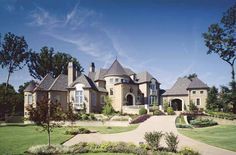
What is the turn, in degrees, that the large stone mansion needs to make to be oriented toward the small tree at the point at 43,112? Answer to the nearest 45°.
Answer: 0° — it already faces it

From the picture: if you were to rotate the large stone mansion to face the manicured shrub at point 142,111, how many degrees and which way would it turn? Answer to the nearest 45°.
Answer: approximately 45° to its left

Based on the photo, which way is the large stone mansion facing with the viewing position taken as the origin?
facing the viewer

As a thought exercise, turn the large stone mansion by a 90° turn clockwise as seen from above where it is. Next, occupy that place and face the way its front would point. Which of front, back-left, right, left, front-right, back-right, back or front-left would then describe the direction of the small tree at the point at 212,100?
back
